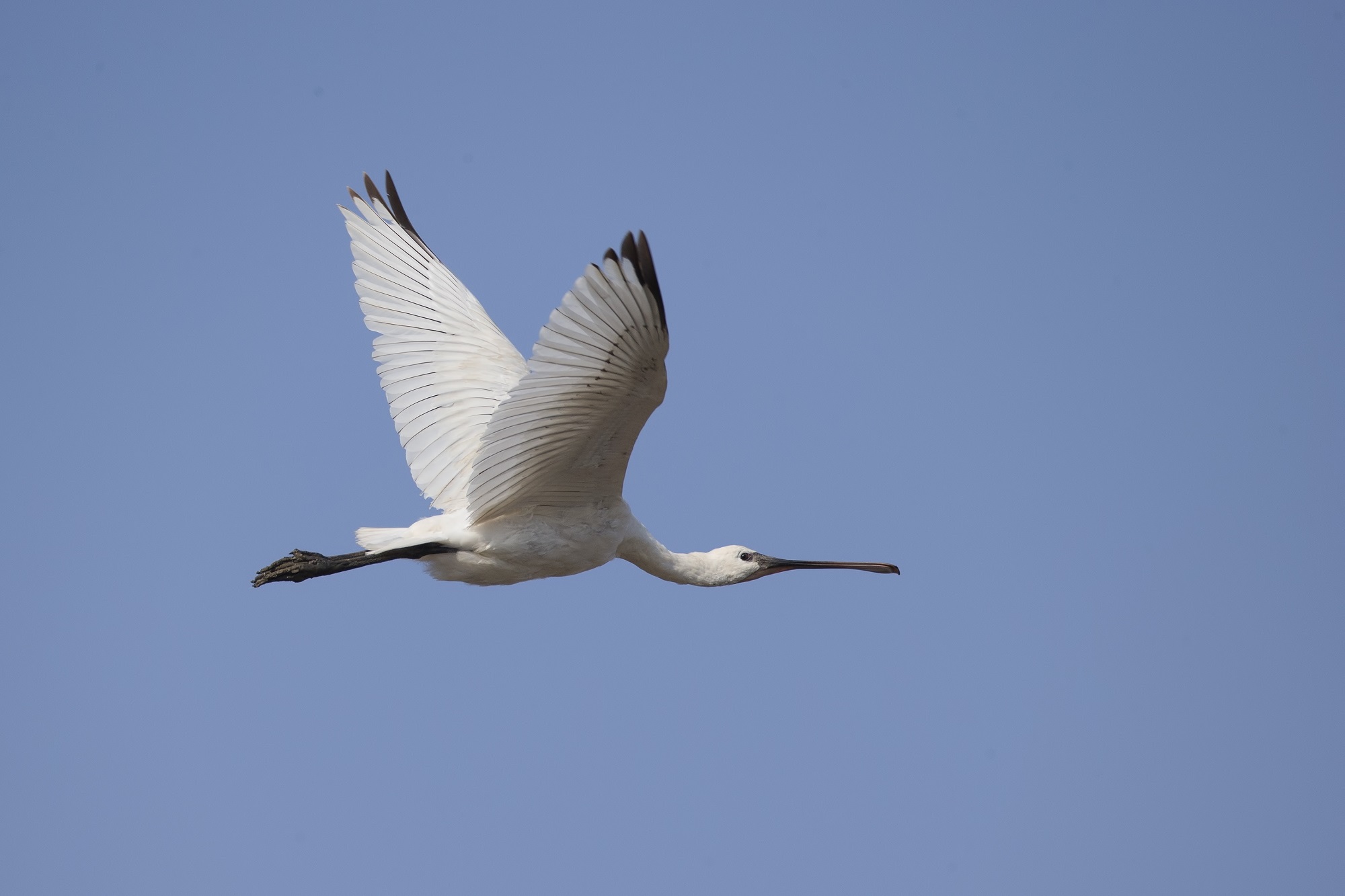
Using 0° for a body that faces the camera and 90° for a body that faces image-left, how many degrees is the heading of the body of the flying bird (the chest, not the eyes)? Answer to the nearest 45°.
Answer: approximately 270°
